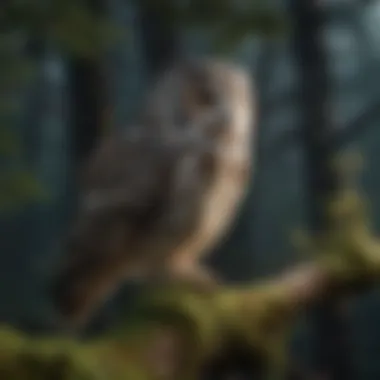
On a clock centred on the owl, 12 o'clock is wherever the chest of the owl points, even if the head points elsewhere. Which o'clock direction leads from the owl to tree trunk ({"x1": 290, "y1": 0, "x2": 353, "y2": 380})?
The tree trunk is roughly at 10 o'clock from the owl.

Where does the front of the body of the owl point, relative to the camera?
to the viewer's right
